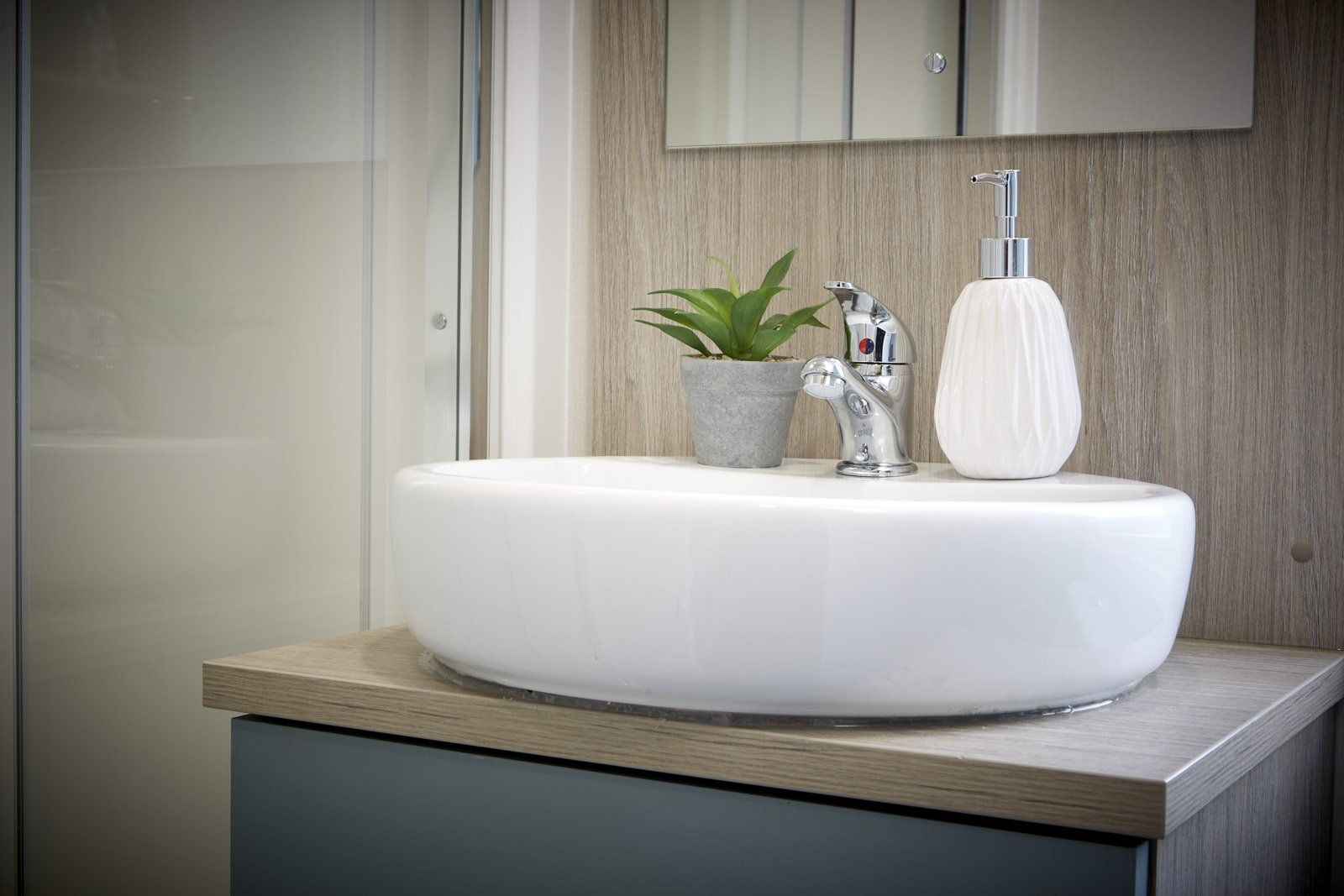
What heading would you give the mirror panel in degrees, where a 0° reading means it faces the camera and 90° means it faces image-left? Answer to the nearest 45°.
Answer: approximately 0°

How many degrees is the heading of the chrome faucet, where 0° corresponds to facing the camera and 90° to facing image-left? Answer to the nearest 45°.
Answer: approximately 45°

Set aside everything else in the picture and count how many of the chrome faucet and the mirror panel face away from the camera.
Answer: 0
